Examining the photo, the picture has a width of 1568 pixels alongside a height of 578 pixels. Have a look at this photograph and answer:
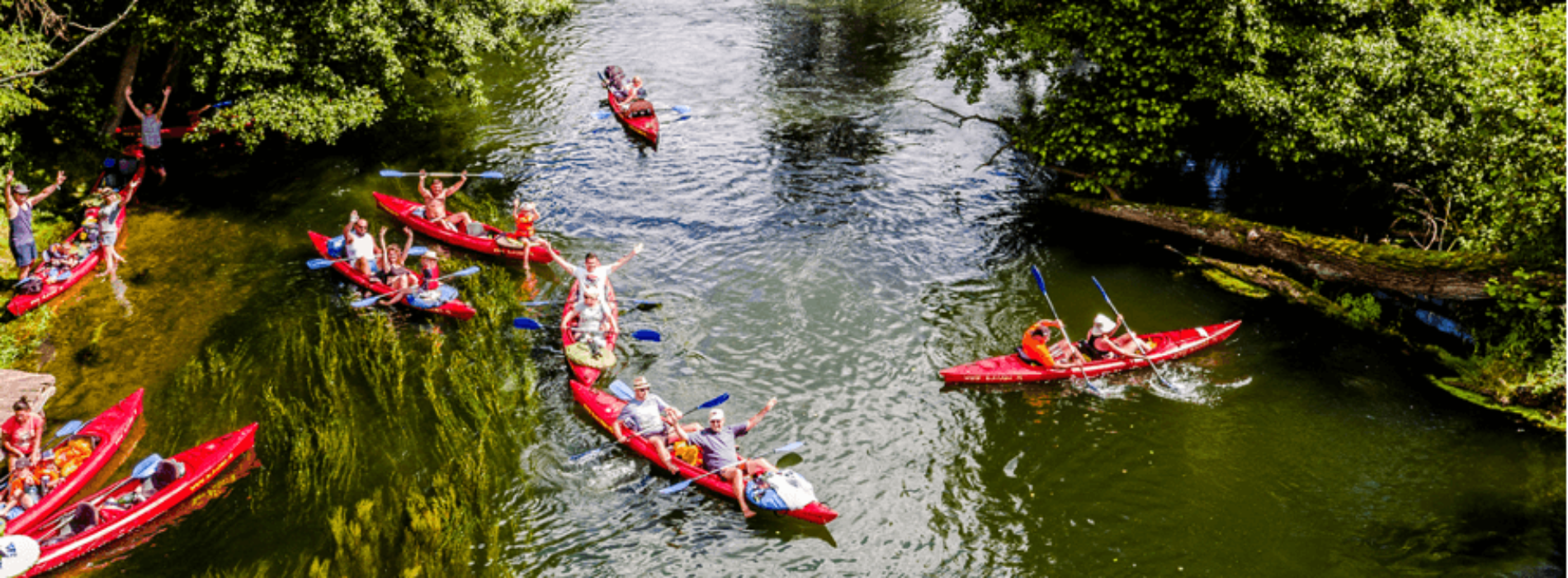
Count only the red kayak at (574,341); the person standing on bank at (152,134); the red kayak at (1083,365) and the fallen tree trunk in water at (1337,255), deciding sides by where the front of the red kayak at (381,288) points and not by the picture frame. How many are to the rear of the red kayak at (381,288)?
1

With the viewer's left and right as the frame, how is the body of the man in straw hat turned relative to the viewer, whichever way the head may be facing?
facing the viewer and to the right of the viewer

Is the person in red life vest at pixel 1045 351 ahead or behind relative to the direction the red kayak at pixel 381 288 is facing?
ahead

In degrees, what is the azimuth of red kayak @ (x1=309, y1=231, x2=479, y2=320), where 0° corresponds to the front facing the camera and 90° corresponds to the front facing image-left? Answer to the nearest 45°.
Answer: approximately 315°

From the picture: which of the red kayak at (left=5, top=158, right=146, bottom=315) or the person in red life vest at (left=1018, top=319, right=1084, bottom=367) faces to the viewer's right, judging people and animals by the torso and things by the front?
the person in red life vest

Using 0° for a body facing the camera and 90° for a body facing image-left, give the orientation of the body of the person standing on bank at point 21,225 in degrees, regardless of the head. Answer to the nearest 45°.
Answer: approximately 315°

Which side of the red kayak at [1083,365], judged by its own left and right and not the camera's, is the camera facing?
right

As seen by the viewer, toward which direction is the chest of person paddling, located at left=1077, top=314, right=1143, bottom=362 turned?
to the viewer's right

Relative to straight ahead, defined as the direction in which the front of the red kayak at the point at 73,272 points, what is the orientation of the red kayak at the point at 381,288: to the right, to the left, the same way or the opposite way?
to the left

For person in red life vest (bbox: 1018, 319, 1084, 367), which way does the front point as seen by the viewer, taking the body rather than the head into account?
to the viewer's right
